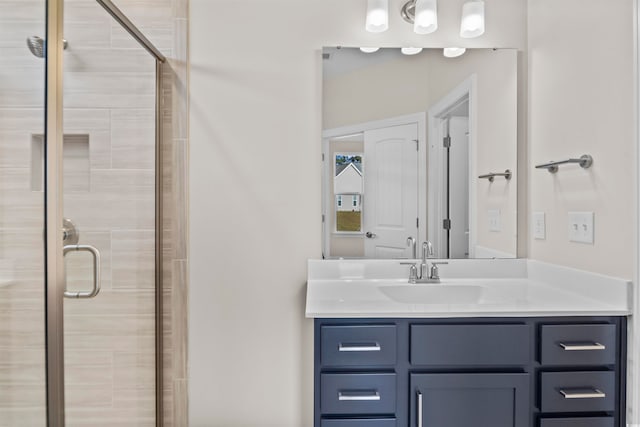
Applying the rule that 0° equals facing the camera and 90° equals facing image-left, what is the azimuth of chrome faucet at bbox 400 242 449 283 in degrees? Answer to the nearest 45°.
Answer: approximately 0°

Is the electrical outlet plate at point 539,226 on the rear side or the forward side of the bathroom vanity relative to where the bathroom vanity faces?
on the rear side

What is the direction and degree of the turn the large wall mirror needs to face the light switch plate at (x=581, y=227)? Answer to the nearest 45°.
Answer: approximately 90° to its left

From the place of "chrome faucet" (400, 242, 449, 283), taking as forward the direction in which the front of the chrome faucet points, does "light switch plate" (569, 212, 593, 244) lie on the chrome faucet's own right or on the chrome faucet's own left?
on the chrome faucet's own left

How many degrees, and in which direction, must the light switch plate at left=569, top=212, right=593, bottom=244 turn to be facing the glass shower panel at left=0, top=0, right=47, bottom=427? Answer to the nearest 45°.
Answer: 0° — it already faces it

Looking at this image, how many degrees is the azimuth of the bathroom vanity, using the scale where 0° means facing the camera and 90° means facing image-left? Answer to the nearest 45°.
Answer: approximately 0°
